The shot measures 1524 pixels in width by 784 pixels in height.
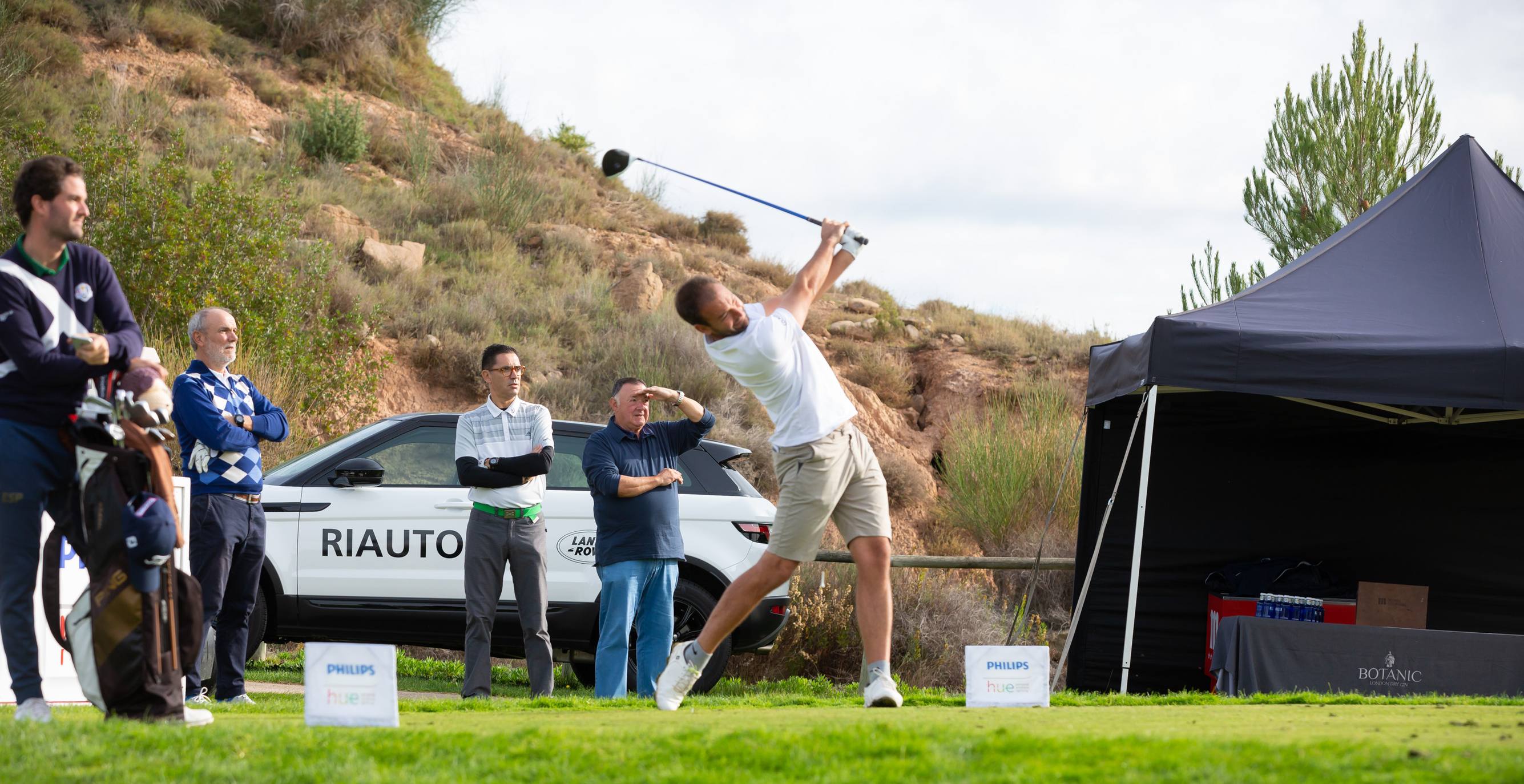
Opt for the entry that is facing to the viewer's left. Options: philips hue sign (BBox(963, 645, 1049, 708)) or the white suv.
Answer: the white suv

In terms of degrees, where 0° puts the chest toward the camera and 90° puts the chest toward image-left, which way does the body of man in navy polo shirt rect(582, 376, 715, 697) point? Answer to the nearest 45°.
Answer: approximately 315°

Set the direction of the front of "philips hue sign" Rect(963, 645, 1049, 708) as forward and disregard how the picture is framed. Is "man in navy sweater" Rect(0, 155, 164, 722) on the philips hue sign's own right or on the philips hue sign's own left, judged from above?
on the philips hue sign's own right

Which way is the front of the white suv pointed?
to the viewer's left

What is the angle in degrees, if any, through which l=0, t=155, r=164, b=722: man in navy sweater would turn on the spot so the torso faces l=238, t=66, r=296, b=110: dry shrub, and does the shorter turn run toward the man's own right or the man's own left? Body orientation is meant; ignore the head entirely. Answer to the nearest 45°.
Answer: approximately 135° to the man's own left

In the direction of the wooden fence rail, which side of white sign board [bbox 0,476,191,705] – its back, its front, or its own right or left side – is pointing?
left

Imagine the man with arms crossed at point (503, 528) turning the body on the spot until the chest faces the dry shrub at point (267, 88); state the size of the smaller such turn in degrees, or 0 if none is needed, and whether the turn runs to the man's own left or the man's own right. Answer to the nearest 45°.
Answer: approximately 180°

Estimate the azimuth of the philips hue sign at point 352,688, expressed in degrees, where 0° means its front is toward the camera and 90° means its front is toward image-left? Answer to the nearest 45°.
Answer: approximately 0°
